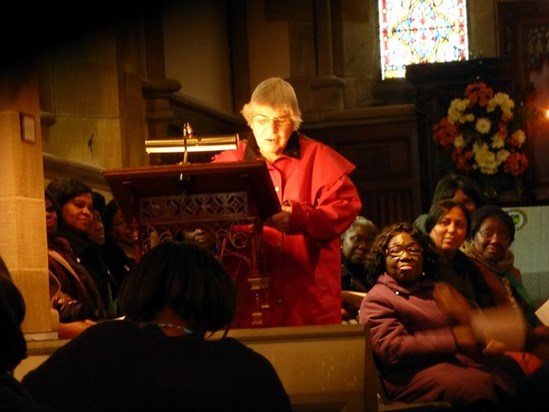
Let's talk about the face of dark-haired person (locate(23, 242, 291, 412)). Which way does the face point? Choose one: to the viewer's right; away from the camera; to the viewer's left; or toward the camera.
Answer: away from the camera

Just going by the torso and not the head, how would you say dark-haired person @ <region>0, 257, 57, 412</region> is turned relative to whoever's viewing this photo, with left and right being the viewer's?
facing away from the viewer and to the right of the viewer

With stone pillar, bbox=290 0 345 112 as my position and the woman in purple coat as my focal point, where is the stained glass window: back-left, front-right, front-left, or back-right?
back-left

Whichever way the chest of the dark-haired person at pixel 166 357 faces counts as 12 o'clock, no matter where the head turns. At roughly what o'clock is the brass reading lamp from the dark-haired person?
The brass reading lamp is roughly at 12 o'clock from the dark-haired person.

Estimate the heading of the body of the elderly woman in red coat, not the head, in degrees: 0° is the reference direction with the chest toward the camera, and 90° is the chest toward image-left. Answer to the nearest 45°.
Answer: approximately 45°

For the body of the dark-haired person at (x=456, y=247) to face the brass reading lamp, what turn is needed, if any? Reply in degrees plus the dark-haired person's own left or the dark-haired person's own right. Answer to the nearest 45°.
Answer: approximately 45° to the dark-haired person's own right

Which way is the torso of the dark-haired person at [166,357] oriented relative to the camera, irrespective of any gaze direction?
away from the camera

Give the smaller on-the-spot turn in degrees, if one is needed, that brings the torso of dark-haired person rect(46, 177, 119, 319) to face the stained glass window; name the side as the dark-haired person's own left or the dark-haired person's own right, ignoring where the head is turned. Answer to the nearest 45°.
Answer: approximately 90° to the dark-haired person's own left
